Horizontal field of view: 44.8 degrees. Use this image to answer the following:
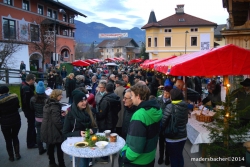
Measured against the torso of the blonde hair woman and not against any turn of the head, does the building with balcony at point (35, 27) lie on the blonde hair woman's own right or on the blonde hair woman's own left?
on the blonde hair woman's own left

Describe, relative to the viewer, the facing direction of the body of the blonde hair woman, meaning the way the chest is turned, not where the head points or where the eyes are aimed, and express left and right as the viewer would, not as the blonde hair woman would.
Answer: facing away from the viewer and to the right of the viewer

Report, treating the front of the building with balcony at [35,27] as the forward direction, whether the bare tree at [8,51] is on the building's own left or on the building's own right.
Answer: on the building's own right

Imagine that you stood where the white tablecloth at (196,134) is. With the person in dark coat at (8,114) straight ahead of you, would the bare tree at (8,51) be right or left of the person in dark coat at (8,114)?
right

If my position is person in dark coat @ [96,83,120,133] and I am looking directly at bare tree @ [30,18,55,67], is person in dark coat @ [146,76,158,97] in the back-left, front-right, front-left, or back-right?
front-right

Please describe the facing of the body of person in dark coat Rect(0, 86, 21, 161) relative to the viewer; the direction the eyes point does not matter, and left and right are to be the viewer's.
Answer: facing away from the viewer

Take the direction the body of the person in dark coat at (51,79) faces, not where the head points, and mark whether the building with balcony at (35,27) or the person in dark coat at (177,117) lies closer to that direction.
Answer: the person in dark coat

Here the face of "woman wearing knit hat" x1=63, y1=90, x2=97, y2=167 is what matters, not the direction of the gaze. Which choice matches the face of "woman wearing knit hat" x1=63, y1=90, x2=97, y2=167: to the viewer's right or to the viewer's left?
to the viewer's right

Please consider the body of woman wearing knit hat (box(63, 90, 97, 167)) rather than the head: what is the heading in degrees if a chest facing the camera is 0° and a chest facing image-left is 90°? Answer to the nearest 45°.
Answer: approximately 315°

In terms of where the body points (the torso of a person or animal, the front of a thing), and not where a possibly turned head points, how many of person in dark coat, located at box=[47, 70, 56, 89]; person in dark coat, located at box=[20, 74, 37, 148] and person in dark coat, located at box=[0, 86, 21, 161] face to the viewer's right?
1

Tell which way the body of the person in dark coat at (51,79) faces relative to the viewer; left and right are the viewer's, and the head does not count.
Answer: facing the viewer

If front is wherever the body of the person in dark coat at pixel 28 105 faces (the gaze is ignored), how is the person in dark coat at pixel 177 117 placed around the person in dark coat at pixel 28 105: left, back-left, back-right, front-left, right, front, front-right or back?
front-right

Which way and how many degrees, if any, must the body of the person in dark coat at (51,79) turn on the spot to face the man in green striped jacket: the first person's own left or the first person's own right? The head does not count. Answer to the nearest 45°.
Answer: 0° — they already face them

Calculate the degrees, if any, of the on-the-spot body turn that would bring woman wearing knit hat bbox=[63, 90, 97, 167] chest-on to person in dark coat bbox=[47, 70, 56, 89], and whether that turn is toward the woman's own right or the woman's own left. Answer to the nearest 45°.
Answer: approximately 135° to the woman's own left

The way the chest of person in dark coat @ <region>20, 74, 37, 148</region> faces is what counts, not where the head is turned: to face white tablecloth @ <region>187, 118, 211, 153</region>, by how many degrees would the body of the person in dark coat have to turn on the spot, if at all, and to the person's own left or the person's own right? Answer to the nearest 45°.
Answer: approximately 45° to the person's own right
